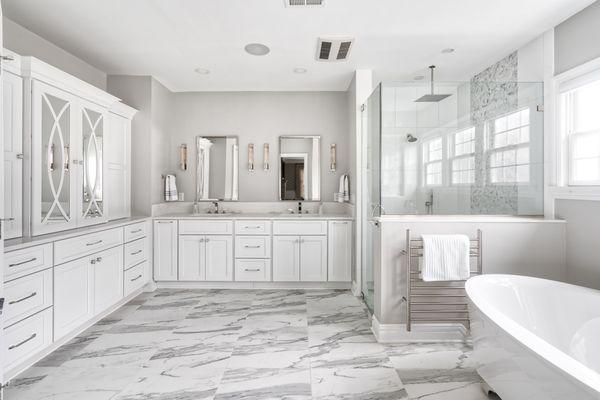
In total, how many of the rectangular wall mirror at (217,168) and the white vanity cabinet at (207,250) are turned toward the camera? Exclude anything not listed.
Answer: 2

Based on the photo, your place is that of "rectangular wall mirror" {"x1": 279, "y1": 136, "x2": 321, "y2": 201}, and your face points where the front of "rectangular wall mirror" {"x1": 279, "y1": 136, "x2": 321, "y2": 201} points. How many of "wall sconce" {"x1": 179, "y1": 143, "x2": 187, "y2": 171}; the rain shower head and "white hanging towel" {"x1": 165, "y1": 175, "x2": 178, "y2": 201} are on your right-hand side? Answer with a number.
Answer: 2

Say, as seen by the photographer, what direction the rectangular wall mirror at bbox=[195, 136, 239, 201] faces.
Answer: facing the viewer

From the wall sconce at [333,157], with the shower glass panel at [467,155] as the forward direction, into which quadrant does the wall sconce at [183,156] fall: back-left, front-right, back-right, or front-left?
back-right

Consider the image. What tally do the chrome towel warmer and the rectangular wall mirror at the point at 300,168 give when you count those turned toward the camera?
2

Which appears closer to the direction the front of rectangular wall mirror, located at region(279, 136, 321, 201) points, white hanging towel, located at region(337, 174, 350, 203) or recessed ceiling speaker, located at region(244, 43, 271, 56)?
the recessed ceiling speaker

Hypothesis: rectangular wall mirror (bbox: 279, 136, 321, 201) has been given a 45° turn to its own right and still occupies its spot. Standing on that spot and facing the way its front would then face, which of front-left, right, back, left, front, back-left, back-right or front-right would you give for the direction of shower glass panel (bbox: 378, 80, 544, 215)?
left
